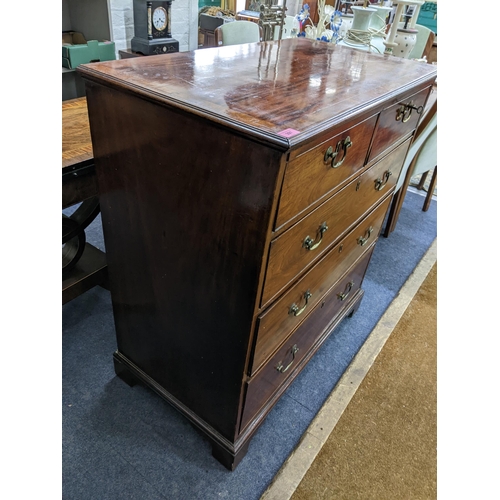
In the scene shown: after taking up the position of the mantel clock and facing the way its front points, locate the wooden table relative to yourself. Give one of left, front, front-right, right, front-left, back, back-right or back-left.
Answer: front-right

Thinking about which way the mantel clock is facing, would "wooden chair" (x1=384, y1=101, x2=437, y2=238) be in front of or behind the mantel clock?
in front

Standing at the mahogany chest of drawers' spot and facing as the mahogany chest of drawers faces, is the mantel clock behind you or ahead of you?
behind

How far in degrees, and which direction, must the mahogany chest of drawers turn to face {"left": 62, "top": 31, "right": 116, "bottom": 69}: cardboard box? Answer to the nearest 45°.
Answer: approximately 180°

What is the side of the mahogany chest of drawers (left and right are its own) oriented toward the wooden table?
back

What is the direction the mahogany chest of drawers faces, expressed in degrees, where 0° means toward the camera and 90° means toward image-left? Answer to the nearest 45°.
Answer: approximately 315°

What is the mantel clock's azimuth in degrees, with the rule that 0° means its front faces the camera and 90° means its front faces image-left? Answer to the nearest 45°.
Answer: approximately 315°
